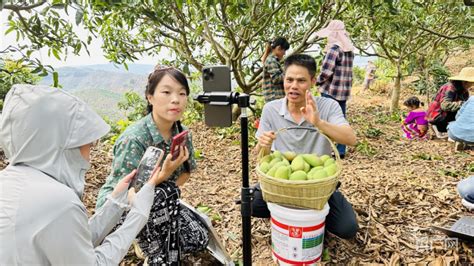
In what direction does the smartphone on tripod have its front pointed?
away from the camera

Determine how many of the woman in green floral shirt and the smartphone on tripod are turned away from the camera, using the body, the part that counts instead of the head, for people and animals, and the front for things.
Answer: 1

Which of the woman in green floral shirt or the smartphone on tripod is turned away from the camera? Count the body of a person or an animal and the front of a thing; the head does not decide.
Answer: the smartphone on tripod

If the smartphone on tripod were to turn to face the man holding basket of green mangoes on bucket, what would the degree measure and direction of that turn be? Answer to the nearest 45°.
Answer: approximately 45° to its right

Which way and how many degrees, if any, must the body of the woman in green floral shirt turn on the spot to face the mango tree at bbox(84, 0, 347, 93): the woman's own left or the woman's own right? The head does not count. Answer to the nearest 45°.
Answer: approximately 135° to the woman's own left
